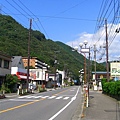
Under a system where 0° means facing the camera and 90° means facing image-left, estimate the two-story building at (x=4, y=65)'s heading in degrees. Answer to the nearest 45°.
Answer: approximately 315°
